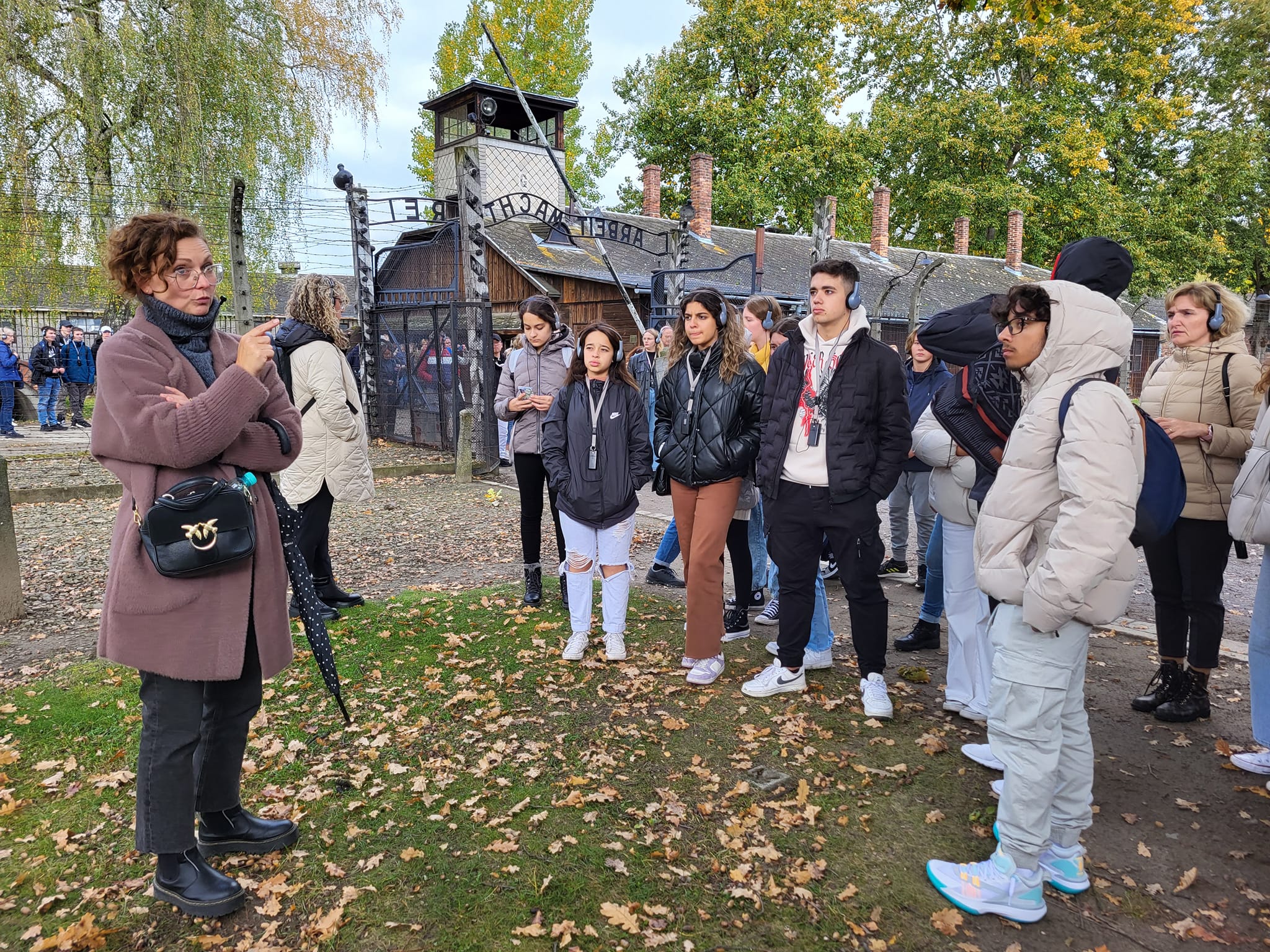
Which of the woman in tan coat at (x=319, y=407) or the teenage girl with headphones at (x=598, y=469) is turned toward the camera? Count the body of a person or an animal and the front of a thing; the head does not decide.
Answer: the teenage girl with headphones

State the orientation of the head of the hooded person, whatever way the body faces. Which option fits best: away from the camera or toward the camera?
away from the camera

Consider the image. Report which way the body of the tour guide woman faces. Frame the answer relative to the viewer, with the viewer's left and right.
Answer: facing the viewer and to the right of the viewer

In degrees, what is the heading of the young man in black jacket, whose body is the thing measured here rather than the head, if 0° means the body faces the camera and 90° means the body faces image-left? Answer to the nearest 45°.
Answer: approximately 45°

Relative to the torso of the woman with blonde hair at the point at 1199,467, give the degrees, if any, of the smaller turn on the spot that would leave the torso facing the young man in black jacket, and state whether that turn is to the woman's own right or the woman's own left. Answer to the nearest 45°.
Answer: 0° — they already face them

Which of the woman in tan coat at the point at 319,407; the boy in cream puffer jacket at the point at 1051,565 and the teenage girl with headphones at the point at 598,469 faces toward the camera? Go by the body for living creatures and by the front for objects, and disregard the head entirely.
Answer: the teenage girl with headphones

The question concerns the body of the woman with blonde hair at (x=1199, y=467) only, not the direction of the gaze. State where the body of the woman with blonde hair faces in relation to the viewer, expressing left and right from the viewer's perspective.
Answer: facing the viewer and to the left of the viewer

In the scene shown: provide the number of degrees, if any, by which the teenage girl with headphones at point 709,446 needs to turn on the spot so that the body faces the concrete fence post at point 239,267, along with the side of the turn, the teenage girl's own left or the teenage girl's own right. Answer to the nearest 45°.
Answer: approximately 90° to the teenage girl's own right

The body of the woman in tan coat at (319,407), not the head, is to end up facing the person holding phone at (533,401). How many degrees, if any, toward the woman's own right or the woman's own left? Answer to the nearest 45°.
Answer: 0° — they already face them

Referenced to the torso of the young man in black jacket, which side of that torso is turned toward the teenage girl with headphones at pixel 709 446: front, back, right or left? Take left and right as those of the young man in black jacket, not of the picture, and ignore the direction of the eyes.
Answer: right

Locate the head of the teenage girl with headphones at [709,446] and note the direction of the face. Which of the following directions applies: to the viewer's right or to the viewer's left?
to the viewer's left

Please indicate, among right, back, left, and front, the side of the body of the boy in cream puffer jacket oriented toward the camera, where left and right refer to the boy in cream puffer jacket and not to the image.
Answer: left

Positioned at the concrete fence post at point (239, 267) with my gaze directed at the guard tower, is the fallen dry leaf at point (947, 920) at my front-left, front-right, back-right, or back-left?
back-right
